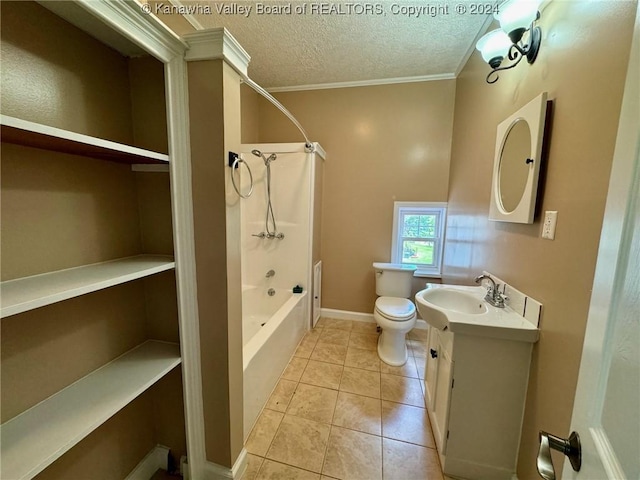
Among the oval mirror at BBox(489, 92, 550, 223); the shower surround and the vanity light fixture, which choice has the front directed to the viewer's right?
the shower surround

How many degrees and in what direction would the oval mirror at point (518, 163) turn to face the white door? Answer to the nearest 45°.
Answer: approximately 45° to its left

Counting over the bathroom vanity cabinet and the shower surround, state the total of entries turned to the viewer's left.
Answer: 1

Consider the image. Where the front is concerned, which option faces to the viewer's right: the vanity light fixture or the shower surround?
the shower surround

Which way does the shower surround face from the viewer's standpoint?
to the viewer's right

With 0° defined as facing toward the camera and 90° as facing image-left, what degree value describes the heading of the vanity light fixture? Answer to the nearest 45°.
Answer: approximately 45°

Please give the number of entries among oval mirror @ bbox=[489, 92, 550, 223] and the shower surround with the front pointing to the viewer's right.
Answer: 1

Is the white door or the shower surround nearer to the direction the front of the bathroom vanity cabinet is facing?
the shower surround

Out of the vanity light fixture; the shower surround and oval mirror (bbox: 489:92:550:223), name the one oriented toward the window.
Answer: the shower surround

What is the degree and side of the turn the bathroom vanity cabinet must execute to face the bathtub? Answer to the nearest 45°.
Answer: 0° — it already faces it

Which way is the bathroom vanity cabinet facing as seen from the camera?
to the viewer's left

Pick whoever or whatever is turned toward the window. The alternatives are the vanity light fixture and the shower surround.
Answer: the shower surround
